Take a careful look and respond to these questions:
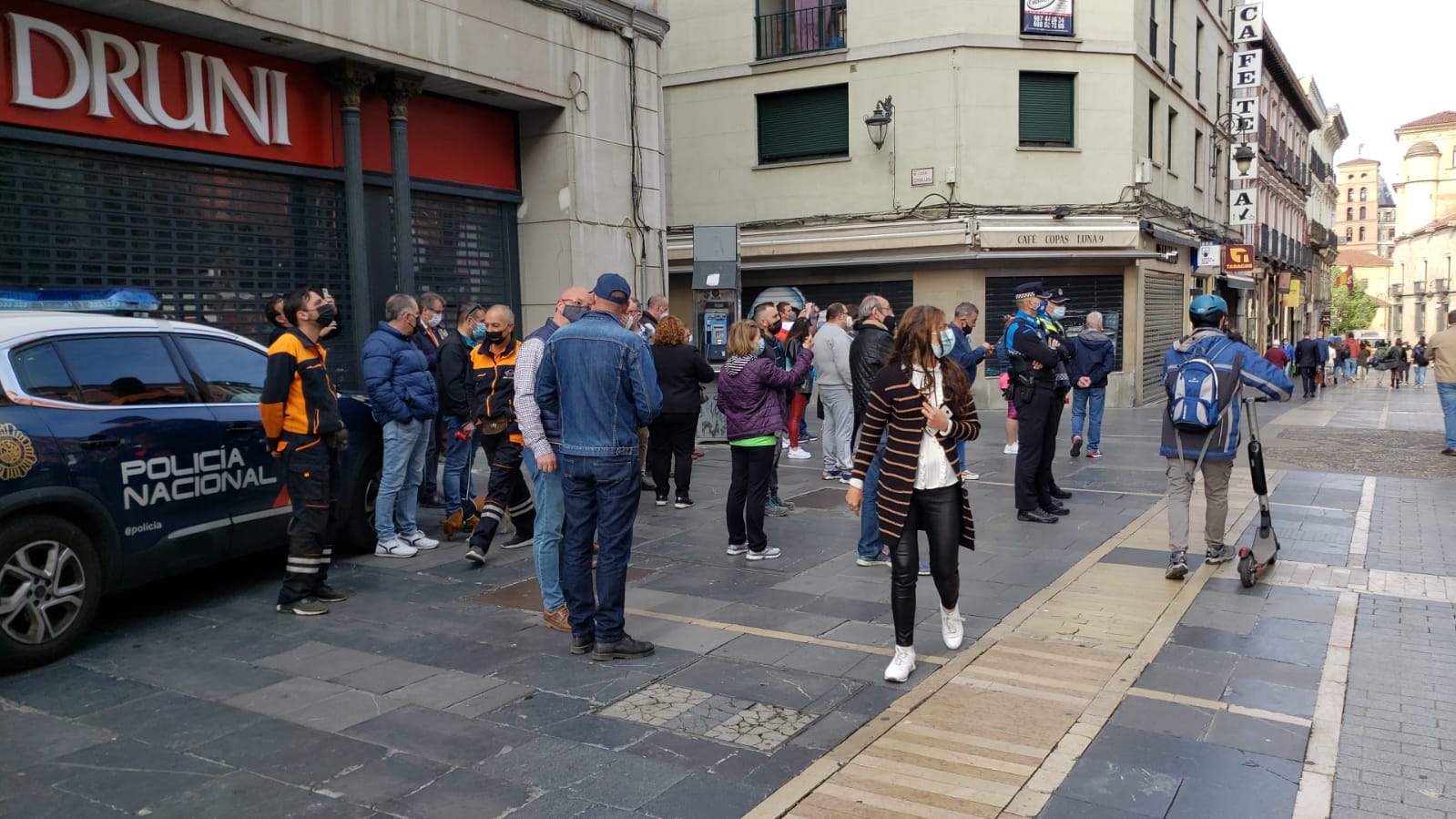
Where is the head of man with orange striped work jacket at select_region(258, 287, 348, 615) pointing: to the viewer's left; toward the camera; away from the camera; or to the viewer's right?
to the viewer's right

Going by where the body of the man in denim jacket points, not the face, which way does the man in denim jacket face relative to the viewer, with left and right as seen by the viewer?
facing away from the viewer and to the right of the viewer

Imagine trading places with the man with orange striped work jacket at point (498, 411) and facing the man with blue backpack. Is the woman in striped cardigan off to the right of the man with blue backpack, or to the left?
right

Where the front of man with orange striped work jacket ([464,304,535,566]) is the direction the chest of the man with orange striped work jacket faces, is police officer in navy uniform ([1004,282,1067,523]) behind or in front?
behind

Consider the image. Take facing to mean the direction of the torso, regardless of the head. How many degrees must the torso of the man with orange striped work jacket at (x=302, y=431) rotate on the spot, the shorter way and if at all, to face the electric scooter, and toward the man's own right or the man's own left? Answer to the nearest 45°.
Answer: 0° — they already face it

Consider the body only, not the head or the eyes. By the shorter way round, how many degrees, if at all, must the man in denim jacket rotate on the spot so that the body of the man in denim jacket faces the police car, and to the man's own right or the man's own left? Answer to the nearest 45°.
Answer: approximately 135° to the man's own left

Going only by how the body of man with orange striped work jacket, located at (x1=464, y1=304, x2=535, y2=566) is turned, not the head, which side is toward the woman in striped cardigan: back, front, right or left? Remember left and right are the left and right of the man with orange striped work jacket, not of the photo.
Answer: left

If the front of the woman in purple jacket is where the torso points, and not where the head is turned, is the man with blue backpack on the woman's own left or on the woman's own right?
on the woman's own right
